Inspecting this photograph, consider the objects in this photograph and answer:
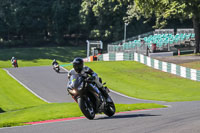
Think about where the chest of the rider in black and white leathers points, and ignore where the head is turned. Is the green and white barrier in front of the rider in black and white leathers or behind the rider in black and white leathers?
behind

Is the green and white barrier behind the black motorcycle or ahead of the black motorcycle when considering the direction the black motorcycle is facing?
behind
